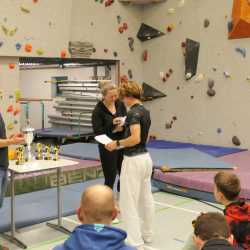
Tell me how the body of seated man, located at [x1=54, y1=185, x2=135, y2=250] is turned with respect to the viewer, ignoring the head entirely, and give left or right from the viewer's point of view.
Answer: facing away from the viewer

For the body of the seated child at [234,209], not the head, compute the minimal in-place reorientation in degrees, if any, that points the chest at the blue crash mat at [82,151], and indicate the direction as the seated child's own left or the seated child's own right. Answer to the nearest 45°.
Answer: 0° — they already face it

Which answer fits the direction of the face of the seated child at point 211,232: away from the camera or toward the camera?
away from the camera

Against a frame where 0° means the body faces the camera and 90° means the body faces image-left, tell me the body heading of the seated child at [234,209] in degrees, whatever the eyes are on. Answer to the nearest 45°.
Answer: approximately 135°

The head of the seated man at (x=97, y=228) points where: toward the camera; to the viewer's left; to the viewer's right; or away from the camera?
away from the camera

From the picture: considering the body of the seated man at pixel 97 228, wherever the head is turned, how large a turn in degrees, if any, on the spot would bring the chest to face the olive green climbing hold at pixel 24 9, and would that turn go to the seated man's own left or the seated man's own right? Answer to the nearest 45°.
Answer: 0° — they already face it

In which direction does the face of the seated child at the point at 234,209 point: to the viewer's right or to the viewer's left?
to the viewer's left

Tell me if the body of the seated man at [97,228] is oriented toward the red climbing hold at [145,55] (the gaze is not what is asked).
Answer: yes

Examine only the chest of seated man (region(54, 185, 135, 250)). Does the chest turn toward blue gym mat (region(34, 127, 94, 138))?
yes

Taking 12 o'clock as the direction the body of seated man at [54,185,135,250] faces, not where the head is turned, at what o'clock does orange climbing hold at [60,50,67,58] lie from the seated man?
The orange climbing hold is roughly at 12 o'clock from the seated man.
